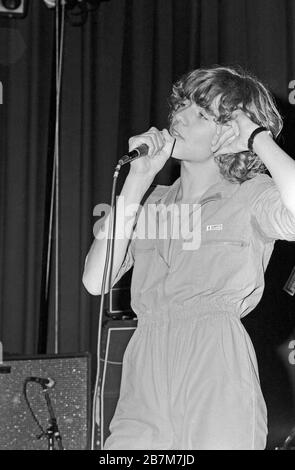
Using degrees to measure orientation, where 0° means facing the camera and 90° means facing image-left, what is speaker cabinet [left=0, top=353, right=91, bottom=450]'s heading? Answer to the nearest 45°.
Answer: approximately 0°

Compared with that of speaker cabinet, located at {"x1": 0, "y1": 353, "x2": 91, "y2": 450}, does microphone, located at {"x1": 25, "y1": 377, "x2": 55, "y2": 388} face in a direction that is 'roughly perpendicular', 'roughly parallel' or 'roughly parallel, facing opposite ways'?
roughly perpendicular
